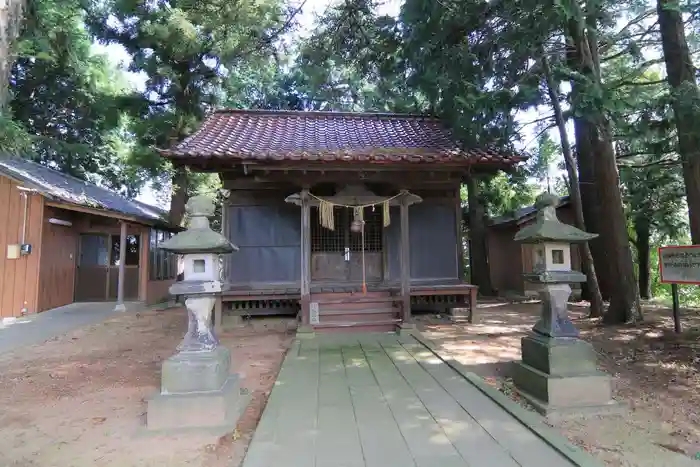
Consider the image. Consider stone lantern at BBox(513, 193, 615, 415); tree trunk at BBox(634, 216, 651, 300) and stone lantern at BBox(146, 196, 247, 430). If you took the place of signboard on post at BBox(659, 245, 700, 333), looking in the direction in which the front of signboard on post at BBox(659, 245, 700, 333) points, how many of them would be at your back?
1

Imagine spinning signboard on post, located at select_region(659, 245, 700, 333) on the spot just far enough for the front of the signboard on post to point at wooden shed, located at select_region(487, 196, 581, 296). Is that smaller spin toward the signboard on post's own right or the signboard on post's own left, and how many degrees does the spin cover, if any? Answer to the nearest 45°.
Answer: approximately 135° to the signboard on post's own right

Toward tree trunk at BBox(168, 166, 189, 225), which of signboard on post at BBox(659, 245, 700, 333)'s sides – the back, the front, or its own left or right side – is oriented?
right

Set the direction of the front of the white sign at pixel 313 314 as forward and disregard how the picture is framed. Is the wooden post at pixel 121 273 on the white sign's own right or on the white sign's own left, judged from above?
on the white sign's own right

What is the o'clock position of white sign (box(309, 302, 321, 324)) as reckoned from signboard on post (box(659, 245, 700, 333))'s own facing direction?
The white sign is roughly at 2 o'clock from the signboard on post.

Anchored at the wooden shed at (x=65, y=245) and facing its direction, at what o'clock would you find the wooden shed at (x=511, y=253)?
the wooden shed at (x=511, y=253) is roughly at 11 o'clock from the wooden shed at (x=65, y=245).

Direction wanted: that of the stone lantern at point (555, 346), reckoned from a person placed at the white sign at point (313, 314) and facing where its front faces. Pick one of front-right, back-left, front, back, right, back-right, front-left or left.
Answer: front-left

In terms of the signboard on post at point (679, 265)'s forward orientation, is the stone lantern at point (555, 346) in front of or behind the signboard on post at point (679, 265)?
in front

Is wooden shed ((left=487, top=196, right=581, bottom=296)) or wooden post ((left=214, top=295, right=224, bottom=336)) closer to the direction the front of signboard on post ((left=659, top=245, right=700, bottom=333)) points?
the wooden post

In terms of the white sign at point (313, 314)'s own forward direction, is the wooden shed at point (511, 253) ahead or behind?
behind

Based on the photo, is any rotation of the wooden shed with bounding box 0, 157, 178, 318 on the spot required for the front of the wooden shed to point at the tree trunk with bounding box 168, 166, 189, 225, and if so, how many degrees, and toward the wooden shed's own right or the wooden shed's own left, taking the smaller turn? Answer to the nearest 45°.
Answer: approximately 90° to the wooden shed's own left

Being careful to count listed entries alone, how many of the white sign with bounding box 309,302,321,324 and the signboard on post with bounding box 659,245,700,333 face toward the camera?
2

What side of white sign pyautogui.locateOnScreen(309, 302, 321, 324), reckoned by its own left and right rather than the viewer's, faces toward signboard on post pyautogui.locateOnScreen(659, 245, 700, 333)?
left
